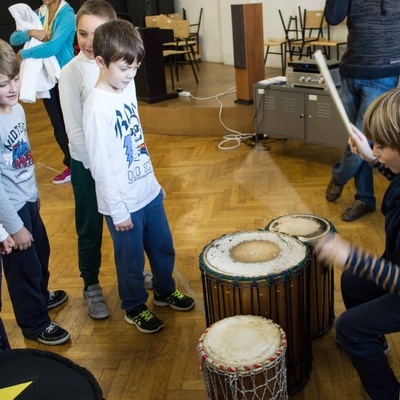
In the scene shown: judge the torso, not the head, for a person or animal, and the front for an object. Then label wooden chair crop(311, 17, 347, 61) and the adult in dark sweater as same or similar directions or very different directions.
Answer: same or similar directions

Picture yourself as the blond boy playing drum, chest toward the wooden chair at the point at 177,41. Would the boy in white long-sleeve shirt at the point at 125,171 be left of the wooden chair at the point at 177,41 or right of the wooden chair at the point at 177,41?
left

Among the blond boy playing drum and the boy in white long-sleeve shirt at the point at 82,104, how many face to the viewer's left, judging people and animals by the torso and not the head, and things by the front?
1

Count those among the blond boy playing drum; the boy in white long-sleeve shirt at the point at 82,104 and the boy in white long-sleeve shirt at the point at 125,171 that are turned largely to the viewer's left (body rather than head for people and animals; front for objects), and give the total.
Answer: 1

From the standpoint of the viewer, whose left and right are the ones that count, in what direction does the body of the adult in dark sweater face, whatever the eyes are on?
facing the viewer and to the left of the viewer

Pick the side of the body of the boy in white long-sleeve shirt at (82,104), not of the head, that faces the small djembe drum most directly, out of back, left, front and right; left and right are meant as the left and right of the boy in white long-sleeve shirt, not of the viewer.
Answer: front

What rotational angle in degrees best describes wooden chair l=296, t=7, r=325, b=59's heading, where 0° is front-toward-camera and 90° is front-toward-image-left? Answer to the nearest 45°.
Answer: approximately 45°

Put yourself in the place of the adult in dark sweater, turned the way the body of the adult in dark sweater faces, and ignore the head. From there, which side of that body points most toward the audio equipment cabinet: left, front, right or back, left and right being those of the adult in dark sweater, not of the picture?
right

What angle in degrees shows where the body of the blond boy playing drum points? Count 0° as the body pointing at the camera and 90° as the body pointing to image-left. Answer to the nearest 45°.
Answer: approximately 90°

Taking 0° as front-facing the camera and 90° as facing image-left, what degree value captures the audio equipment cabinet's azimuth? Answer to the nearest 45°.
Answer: approximately 45°

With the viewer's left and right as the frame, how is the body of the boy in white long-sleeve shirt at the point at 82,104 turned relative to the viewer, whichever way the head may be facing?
facing the viewer and to the right of the viewer

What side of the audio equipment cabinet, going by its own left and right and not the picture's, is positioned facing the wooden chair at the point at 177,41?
right

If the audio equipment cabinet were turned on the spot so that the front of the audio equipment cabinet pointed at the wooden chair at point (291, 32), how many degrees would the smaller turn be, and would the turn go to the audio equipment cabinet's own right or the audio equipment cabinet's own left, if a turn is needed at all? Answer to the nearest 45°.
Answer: approximately 135° to the audio equipment cabinet's own right

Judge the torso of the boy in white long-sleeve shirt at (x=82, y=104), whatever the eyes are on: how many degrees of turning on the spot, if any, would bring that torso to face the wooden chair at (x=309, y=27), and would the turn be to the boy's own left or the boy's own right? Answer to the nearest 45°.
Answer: approximately 90° to the boy's own left

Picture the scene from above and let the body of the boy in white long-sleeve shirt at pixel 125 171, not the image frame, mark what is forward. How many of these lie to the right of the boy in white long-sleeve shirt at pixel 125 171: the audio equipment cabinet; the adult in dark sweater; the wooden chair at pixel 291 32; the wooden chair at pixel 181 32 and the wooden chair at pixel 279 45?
0
